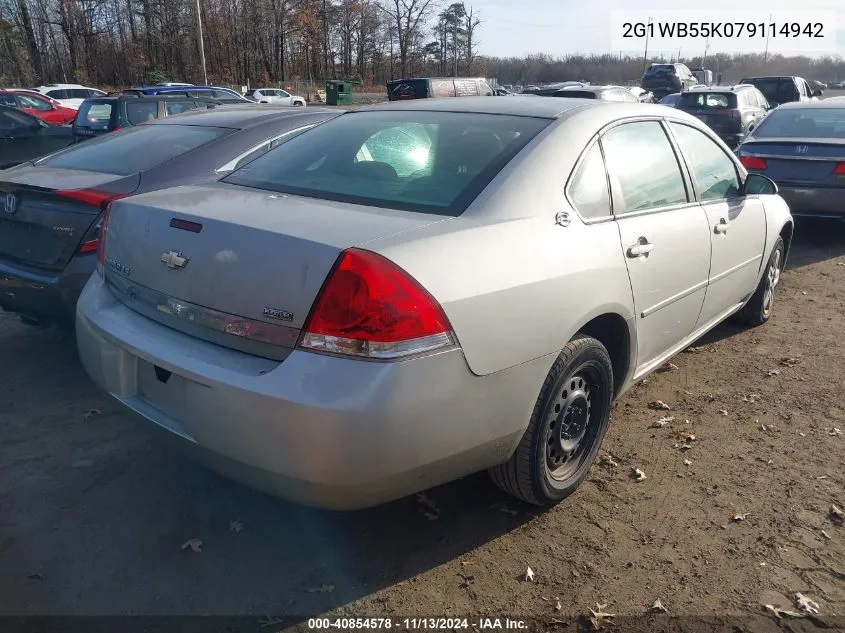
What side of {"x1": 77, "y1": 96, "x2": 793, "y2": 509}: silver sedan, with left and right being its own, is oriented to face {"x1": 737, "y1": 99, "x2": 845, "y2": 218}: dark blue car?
front

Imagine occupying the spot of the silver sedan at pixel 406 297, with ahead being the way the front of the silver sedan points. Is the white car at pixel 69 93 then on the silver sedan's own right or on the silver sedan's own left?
on the silver sedan's own left

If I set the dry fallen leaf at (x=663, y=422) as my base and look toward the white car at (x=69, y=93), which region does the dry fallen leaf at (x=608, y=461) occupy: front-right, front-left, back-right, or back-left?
back-left

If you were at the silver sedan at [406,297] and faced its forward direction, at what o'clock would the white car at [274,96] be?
The white car is roughly at 10 o'clock from the silver sedan.

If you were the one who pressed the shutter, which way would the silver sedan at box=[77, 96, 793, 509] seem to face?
facing away from the viewer and to the right of the viewer
